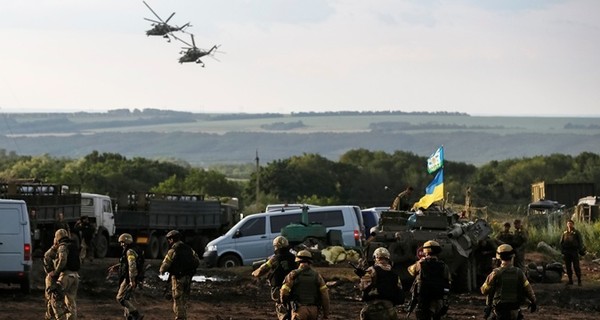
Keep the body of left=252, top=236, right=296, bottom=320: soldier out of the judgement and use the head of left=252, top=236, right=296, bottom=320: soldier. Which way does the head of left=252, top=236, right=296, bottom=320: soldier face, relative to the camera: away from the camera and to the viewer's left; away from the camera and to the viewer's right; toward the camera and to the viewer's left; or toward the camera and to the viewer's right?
away from the camera and to the viewer's left

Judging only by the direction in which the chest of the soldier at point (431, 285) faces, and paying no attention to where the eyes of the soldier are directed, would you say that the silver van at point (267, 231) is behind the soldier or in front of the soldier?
in front

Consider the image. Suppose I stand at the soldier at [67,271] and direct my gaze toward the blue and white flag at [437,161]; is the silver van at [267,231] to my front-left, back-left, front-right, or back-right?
front-left

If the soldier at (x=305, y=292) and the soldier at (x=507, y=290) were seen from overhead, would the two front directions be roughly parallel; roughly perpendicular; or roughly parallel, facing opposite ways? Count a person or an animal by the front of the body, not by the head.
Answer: roughly parallel

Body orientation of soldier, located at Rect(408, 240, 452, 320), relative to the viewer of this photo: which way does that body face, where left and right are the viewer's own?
facing away from the viewer

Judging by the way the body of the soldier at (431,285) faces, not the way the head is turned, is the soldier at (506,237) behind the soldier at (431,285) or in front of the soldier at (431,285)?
in front

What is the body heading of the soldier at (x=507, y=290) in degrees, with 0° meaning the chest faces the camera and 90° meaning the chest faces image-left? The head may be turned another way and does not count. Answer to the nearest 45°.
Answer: approximately 180°

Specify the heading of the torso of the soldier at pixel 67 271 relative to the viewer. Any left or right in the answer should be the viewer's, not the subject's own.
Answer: facing away from the viewer and to the left of the viewer

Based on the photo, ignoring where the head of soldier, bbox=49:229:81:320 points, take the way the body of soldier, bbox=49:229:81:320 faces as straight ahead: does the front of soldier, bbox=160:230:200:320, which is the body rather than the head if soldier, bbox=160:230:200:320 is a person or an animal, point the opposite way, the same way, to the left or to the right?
the same way
